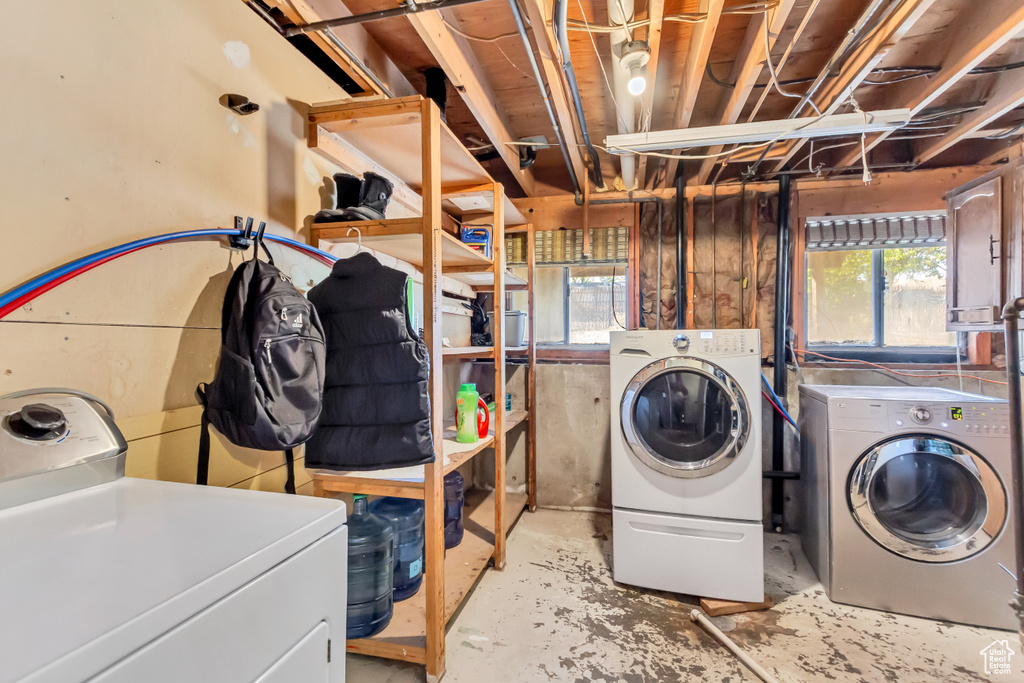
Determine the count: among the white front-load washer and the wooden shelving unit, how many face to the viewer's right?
1

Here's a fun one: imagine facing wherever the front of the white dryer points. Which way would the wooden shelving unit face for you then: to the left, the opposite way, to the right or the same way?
the same way

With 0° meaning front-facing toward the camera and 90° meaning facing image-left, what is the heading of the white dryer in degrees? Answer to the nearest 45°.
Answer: approximately 315°

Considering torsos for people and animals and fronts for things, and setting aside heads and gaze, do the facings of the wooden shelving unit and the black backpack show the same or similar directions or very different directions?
same or similar directions

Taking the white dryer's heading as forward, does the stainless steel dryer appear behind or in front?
in front

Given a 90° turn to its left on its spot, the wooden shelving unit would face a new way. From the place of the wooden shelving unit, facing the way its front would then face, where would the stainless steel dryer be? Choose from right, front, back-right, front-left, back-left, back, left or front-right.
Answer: right

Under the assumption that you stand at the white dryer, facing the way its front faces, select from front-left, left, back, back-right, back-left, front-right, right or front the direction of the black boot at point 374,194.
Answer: left

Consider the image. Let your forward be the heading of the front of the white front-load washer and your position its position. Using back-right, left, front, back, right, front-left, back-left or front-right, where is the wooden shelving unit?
front-right

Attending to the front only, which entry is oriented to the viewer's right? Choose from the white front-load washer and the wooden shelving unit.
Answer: the wooden shelving unit

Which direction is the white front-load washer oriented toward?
toward the camera

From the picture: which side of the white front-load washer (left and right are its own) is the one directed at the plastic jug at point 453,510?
right

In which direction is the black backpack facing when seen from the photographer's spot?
facing the viewer and to the right of the viewer

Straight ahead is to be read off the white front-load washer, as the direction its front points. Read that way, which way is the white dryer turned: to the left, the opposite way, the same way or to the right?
to the left

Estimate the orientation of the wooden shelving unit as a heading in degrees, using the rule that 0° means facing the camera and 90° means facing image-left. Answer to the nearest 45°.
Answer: approximately 270°
